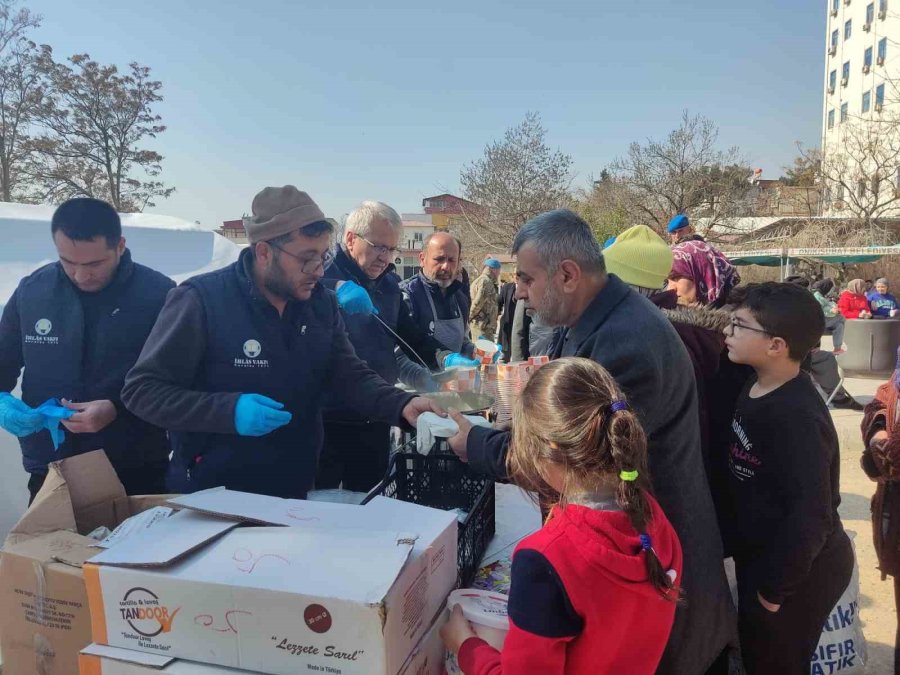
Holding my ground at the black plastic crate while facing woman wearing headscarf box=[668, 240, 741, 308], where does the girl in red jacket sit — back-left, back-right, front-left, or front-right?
back-right

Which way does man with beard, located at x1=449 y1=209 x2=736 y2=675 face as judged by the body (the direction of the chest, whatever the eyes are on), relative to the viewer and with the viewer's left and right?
facing to the left of the viewer

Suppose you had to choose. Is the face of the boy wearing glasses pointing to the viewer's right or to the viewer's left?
to the viewer's left

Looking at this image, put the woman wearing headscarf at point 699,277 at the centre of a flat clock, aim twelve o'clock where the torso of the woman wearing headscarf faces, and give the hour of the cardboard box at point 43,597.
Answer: The cardboard box is roughly at 10 o'clock from the woman wearing headscarf.

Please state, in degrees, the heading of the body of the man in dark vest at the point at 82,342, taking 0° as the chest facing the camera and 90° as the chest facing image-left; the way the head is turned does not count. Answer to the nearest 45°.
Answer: approximately 0°

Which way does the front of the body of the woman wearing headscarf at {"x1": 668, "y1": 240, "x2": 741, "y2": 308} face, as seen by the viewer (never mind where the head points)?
to the viewer's left

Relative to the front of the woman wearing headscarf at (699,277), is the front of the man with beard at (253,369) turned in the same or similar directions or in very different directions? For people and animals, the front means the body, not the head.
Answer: very different directions

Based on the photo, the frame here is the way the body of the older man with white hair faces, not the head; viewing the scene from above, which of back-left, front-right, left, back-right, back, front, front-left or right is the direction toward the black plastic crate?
front-right

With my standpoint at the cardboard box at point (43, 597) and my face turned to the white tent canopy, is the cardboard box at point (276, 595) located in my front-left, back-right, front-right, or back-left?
back-right

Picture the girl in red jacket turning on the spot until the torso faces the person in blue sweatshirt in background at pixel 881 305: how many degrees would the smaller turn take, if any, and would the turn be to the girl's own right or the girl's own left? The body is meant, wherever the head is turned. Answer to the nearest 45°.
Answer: approximately 90° to the girl's own right
